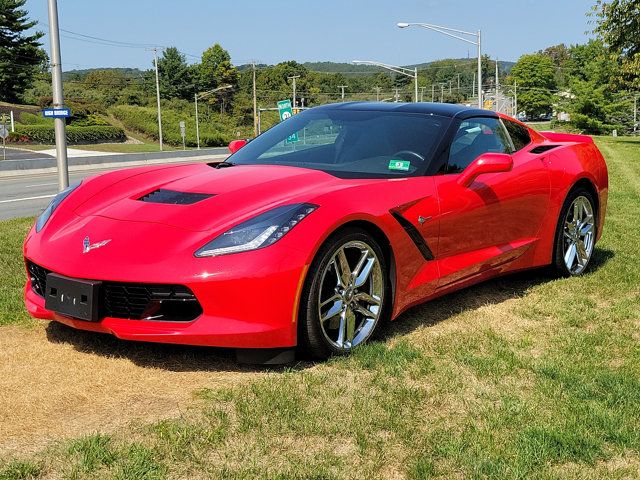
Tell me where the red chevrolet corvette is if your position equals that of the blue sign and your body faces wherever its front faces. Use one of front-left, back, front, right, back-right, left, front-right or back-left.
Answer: front

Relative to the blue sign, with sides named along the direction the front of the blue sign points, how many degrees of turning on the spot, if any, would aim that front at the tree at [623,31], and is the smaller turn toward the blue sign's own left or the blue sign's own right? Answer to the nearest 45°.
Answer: approximately 135° to the blue sign's own left

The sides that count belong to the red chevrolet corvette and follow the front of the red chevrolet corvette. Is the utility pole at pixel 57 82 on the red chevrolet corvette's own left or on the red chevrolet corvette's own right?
on the red chevrolet corvette's own right

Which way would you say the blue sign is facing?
toward the camera

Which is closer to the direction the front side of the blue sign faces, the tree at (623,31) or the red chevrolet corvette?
the red chevrolet corvette

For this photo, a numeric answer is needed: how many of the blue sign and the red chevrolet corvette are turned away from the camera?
0

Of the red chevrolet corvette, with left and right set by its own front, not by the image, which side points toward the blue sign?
right

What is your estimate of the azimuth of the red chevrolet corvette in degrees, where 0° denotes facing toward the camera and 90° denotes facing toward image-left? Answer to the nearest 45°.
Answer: approximately 45°

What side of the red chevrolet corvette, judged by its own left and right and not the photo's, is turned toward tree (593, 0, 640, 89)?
back
